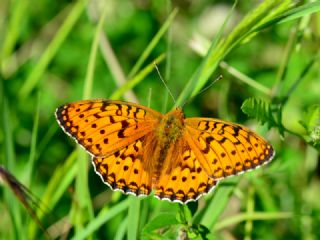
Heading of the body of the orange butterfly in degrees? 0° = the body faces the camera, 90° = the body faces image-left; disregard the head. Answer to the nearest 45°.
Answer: approximately 180°

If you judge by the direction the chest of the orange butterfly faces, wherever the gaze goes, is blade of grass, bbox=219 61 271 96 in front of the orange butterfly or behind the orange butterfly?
in front
